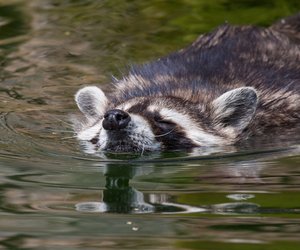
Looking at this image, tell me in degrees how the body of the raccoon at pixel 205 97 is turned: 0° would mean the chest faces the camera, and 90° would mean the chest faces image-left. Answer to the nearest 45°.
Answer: approximately 45°
